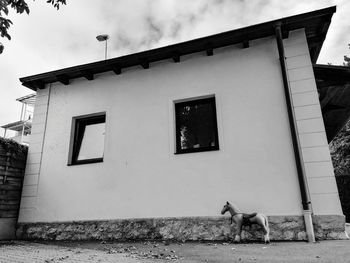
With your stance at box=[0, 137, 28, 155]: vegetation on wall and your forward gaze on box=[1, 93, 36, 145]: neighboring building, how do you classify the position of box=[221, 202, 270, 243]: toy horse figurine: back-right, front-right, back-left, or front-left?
back-right

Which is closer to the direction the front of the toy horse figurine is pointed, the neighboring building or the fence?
the fence

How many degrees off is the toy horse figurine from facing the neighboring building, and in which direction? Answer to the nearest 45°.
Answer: approximately 45° to its right

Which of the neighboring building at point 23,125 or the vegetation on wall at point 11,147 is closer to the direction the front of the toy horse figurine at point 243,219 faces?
the vegetation on wall

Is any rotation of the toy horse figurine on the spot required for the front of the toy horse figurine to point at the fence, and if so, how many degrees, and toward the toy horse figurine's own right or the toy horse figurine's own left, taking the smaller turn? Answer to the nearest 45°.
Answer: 0° — it already faces it

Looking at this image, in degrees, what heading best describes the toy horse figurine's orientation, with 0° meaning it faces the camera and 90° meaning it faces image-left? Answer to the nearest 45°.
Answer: approximately 90°

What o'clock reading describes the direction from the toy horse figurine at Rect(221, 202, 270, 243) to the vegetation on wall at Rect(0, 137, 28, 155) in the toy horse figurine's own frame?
The vegetation on wall is roughly at 12 o'clock from the toy horse figurine.

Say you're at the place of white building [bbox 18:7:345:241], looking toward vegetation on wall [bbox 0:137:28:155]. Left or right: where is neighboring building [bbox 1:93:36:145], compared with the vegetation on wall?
right

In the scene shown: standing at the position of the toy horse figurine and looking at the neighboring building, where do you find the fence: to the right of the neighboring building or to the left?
left
